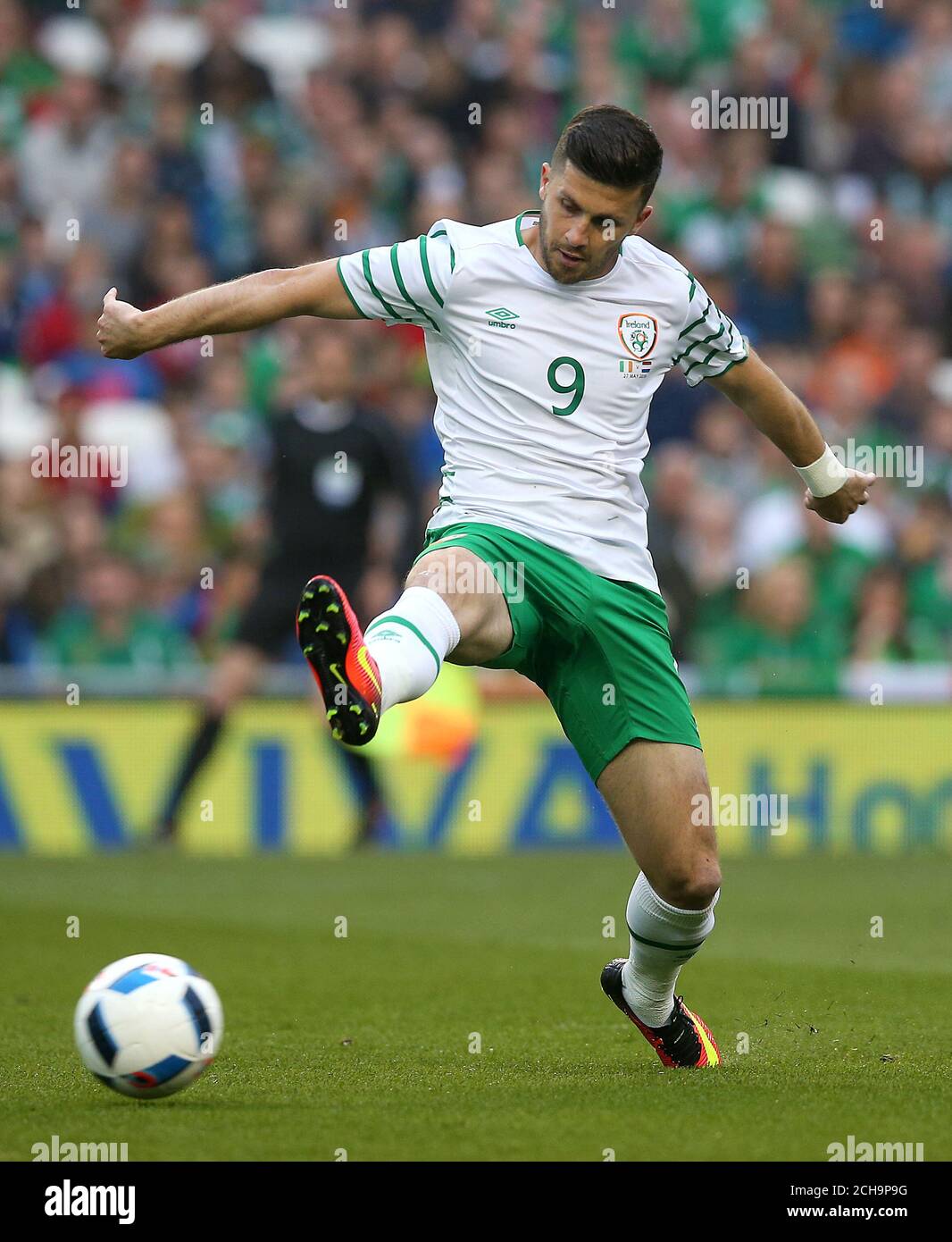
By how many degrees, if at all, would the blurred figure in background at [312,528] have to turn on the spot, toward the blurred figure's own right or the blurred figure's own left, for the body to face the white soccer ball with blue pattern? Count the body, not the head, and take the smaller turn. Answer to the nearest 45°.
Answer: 0° — they already face it

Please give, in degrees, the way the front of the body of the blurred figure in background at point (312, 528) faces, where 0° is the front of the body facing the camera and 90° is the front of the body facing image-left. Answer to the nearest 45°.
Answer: approximately 0°
